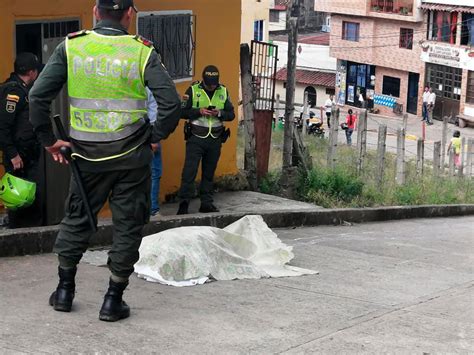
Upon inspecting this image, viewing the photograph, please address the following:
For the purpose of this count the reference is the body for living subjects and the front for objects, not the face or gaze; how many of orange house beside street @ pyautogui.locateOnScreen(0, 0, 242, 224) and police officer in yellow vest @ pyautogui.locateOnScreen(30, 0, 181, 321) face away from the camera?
1

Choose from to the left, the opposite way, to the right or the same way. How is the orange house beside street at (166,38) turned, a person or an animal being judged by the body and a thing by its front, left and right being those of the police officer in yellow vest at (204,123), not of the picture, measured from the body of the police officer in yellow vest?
the same way

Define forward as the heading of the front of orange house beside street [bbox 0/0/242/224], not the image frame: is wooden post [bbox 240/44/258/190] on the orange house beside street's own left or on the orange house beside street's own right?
on the orange house beside street's own left

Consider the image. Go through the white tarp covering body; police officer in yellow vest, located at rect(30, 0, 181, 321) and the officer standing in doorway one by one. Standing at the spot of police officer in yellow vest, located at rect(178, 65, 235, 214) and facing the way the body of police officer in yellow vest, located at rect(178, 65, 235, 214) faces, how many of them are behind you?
0

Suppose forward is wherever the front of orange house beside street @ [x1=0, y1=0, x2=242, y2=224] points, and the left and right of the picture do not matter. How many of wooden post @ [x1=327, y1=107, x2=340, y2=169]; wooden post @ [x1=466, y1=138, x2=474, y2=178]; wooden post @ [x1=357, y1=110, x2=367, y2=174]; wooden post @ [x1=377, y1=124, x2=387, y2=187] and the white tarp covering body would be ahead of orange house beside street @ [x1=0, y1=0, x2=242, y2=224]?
1

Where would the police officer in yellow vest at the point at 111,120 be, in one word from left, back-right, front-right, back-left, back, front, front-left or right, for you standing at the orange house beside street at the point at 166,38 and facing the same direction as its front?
front

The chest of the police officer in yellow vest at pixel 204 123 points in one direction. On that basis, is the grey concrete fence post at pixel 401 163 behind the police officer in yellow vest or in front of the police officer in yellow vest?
behind

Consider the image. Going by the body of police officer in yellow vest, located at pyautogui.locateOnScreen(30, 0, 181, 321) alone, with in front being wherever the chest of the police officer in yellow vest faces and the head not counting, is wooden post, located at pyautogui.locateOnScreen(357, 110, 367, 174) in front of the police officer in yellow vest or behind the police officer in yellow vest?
in front

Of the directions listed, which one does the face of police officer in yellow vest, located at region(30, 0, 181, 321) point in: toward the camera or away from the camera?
away from the camera

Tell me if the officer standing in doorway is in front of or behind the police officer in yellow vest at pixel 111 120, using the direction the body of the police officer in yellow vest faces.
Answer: in front

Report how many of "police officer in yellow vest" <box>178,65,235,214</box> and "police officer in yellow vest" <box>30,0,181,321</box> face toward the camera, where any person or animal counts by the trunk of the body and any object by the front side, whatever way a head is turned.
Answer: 1

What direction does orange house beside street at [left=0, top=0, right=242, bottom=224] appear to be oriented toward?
toward the camera

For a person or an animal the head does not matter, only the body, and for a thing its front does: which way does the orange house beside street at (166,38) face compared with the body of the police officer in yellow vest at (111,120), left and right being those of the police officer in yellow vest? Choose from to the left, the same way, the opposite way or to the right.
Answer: the opposite way

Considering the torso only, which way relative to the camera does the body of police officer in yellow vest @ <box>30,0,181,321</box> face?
away from the camera

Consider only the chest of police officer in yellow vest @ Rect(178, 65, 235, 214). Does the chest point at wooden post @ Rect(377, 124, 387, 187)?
no

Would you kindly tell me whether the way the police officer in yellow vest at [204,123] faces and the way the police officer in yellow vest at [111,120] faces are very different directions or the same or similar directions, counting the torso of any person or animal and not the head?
very different directions
